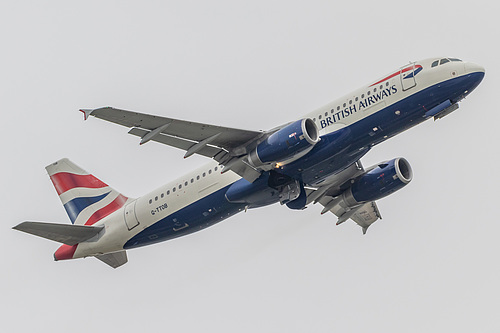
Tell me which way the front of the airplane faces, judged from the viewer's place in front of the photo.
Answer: facing the viewer and to the right of the viewer
